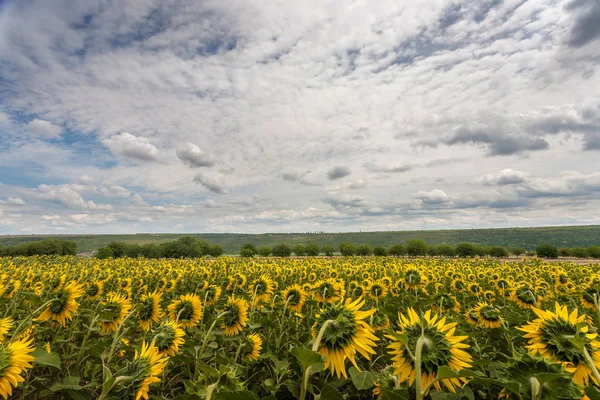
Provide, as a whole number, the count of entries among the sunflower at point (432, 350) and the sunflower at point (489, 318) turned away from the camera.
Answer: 2

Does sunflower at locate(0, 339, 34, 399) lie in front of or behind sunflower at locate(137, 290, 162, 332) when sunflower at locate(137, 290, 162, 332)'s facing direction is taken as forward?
behind

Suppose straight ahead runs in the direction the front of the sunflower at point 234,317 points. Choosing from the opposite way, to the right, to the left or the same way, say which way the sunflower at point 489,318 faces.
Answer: the same way

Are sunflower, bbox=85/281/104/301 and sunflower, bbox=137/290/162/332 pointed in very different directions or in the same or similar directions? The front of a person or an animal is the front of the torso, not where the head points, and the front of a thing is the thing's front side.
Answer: same or similar directions

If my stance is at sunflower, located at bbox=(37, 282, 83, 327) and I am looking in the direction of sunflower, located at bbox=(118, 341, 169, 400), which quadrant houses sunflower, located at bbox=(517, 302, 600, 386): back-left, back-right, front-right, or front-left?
front-left

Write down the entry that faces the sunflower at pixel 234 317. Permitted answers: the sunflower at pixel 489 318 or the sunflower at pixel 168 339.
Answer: the sunflower at pixel 168 339

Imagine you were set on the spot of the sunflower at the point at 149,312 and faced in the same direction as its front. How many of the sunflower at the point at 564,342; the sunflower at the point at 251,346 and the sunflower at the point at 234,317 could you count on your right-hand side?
3

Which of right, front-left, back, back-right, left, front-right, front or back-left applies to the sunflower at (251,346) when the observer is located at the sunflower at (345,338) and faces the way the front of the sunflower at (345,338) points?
left

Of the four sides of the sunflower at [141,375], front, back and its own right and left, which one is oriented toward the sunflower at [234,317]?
front

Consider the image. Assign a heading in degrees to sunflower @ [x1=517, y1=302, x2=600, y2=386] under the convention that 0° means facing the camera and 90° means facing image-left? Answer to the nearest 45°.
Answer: approximately 135°

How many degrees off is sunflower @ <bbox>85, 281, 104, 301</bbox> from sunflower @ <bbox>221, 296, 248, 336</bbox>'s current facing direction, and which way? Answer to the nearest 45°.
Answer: approximately 90° to its left

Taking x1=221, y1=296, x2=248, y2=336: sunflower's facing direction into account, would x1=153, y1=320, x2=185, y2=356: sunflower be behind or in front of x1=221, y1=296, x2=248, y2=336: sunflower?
behind

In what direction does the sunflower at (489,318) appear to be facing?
away from the camera

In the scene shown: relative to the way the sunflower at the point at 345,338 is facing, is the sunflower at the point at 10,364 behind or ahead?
behind

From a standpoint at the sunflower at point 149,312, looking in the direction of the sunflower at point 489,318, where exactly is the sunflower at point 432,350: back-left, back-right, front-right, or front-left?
front-right

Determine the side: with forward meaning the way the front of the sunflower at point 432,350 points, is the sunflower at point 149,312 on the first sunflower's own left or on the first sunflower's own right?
on the first sunflower's own left

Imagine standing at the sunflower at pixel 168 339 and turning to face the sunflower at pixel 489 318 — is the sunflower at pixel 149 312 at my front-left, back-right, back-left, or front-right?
back-left

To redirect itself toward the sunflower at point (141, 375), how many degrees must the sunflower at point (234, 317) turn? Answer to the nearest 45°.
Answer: approximately 135° to its right
